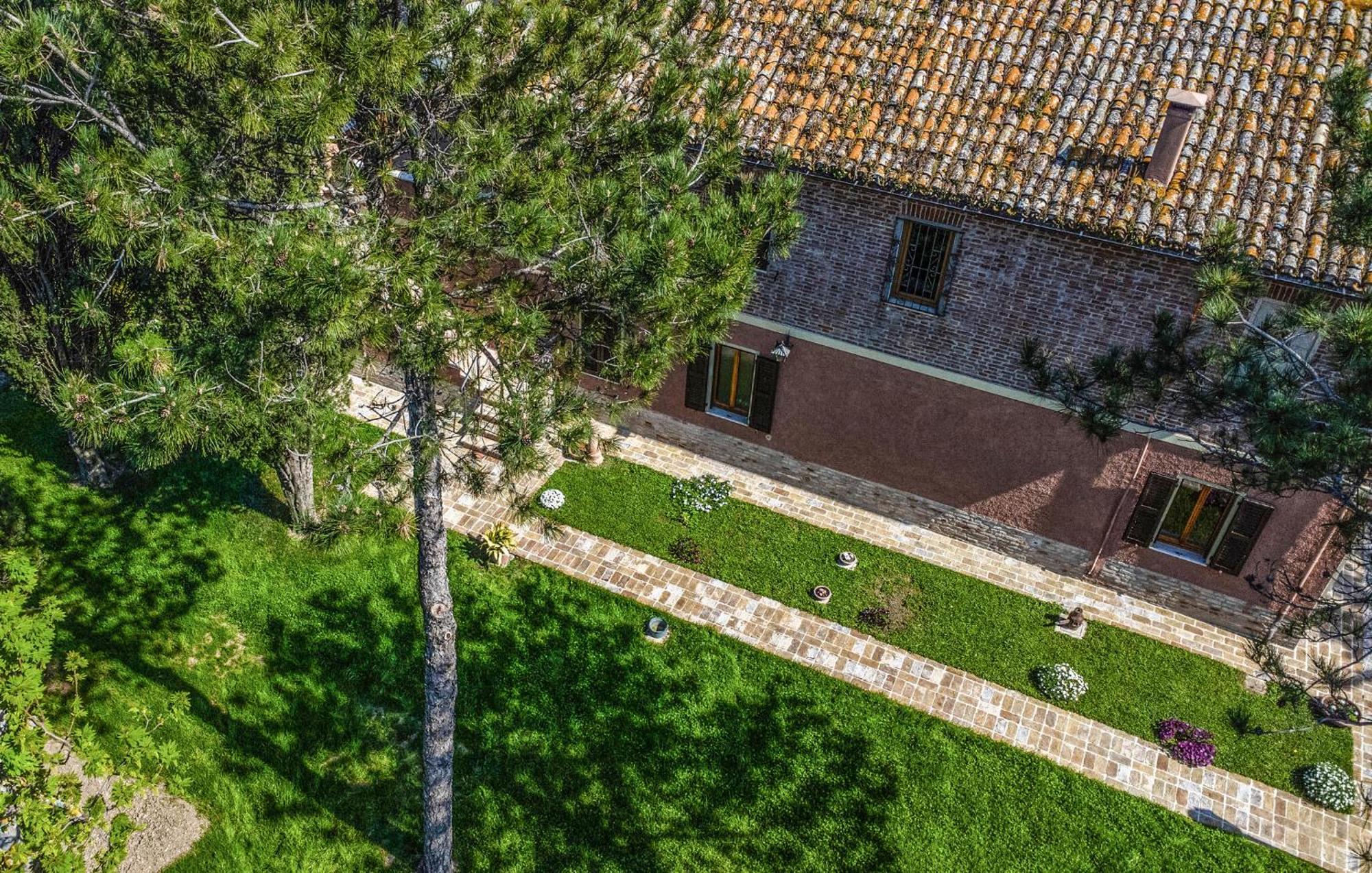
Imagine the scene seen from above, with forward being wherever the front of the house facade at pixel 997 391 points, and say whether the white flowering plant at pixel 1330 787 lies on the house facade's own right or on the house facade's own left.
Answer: on the house facade's own left

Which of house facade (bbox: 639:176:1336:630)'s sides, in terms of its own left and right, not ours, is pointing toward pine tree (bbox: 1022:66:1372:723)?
left

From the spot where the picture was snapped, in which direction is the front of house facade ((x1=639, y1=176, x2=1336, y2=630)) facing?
facing the viewer and to the left of the viewer

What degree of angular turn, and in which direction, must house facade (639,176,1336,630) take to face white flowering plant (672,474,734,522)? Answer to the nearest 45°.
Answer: approximately 45° to its right

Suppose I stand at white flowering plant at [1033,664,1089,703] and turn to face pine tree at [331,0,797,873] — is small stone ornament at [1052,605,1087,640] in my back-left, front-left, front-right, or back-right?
back-right

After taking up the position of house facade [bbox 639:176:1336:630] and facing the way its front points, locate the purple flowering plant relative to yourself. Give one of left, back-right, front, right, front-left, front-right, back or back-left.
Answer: left

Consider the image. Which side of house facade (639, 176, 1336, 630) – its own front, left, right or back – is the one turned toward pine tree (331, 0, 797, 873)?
front

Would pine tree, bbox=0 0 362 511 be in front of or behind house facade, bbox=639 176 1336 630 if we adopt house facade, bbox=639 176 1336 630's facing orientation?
in front
